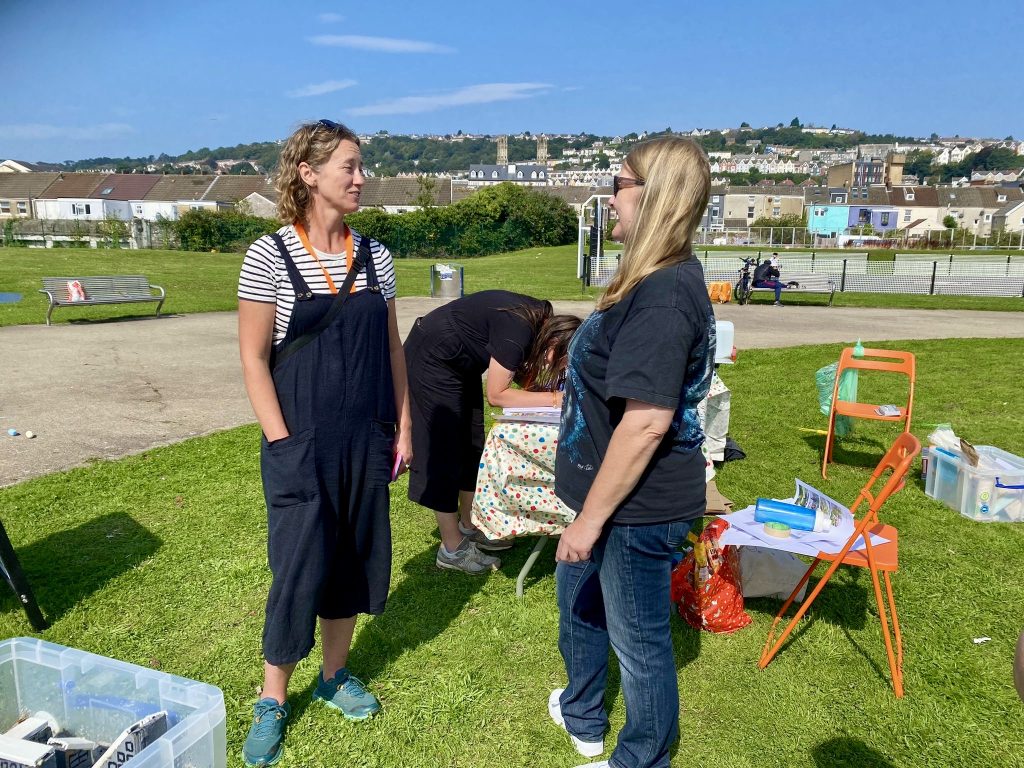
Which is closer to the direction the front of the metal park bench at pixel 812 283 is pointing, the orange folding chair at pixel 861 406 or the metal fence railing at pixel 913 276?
the orange folding chair

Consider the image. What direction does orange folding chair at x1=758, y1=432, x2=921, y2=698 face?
to the viewer's left

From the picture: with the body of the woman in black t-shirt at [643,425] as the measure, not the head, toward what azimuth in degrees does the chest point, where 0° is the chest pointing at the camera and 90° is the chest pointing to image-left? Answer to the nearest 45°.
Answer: approximately 90°

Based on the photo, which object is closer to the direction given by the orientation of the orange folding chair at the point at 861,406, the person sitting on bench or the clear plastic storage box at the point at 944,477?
the clear plastic storage box

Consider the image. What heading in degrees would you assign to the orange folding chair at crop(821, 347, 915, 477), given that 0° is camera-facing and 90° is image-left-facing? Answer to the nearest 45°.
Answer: approximately 0°

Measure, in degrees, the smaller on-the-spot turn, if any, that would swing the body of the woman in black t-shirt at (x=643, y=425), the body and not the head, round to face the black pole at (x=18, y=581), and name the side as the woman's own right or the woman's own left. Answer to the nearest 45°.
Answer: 0° — they already face it

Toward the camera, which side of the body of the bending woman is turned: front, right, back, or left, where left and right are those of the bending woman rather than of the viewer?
right

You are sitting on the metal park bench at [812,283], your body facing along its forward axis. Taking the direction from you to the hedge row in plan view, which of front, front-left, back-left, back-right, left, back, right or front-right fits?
back-right

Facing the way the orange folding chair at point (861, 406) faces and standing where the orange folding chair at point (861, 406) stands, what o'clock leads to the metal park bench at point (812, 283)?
The metal park bench is roughly at 6 o'clock from the orange folding chair.

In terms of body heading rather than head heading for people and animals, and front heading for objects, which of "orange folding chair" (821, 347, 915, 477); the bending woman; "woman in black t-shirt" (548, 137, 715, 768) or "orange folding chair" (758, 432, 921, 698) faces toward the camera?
"orange folding chair" (821, 347, 915, 477)
